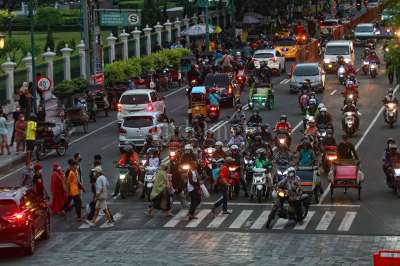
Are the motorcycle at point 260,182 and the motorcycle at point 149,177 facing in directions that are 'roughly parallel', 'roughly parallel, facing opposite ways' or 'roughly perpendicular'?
roughly parallel

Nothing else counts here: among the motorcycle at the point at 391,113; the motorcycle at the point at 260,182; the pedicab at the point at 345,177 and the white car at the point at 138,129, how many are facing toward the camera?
3

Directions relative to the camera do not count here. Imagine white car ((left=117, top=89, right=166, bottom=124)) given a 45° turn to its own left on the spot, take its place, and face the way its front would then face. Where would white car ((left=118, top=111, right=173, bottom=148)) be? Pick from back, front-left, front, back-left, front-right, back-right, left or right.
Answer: back

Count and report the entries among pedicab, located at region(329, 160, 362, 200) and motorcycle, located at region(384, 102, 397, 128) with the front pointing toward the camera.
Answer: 2

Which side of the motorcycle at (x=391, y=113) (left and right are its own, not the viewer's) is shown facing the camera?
front

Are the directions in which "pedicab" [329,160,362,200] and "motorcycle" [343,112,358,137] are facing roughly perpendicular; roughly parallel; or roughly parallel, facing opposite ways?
roughly parallel

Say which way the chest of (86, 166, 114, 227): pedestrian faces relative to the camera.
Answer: to the viewer's left

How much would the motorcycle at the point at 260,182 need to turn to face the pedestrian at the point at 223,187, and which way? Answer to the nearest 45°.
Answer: approximately 45° to its right

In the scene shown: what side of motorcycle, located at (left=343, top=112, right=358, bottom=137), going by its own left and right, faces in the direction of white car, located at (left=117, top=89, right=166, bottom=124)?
right

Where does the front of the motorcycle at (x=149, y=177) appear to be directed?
toward the camera

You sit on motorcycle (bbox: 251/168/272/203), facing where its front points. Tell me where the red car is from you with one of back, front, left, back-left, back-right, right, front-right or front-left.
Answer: front-right

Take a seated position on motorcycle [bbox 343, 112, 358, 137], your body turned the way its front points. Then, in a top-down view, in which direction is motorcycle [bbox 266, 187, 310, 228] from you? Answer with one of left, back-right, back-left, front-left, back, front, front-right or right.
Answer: front

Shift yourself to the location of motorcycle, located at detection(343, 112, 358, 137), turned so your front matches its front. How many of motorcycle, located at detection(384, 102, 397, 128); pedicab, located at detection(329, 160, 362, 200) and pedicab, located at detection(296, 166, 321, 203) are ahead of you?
2
